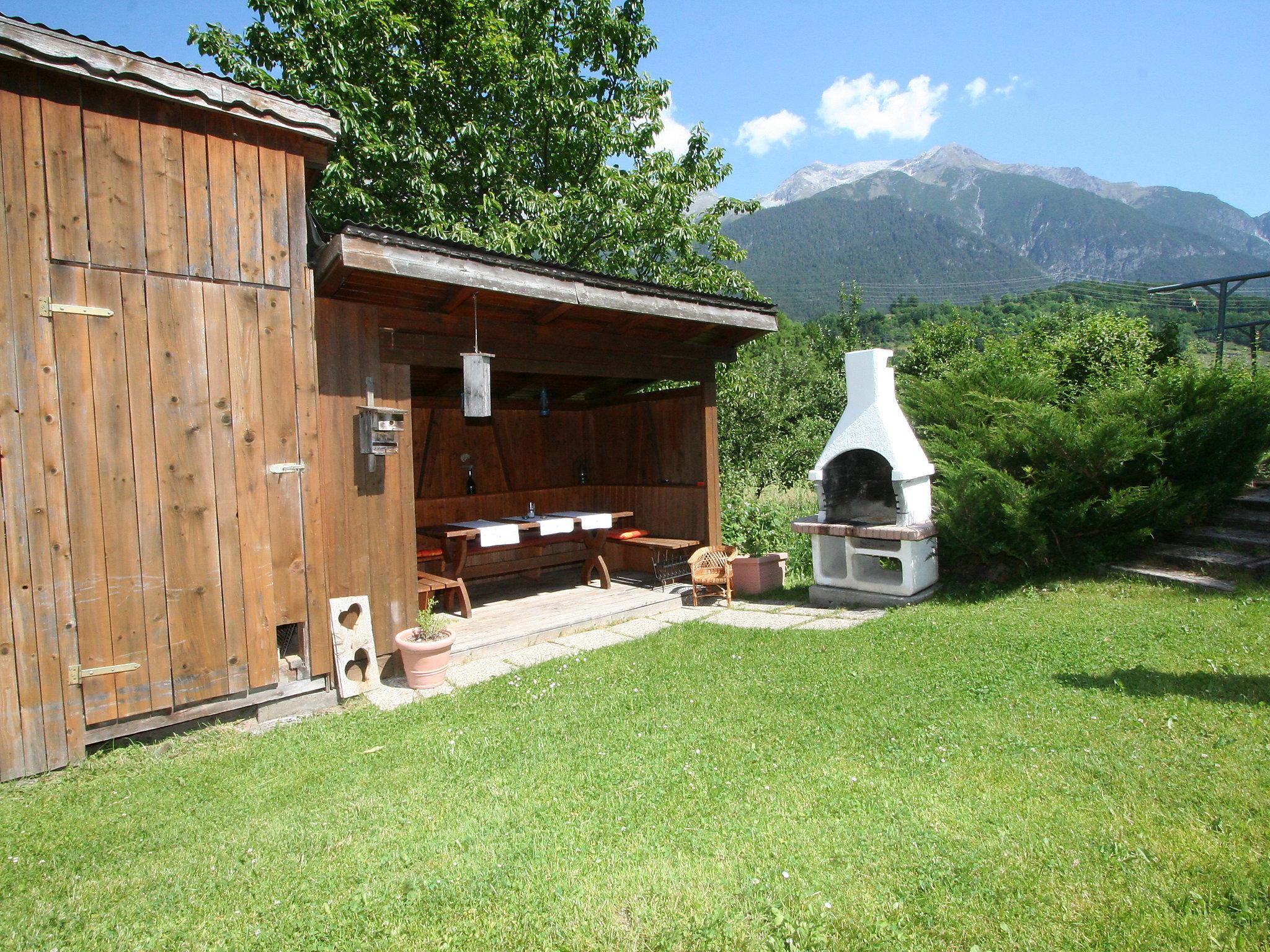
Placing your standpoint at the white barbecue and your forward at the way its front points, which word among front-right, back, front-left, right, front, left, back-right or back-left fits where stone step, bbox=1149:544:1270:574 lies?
back-left

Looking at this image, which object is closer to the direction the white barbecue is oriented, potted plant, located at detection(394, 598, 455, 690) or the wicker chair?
the potted plant

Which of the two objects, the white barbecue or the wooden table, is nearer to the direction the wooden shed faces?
the white barbecue

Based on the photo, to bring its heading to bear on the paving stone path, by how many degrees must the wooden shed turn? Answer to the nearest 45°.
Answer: approximately 45° to its left

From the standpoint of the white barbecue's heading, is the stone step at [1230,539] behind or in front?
behind

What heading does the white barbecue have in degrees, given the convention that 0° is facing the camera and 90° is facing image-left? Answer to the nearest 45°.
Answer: approximately 45°

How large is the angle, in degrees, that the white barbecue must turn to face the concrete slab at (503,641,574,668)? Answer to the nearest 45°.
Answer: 0° — it already faces it

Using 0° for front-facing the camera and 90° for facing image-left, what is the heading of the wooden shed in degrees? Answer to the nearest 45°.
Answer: approximately 315°

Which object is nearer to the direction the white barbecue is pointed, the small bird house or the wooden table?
the small bird house
